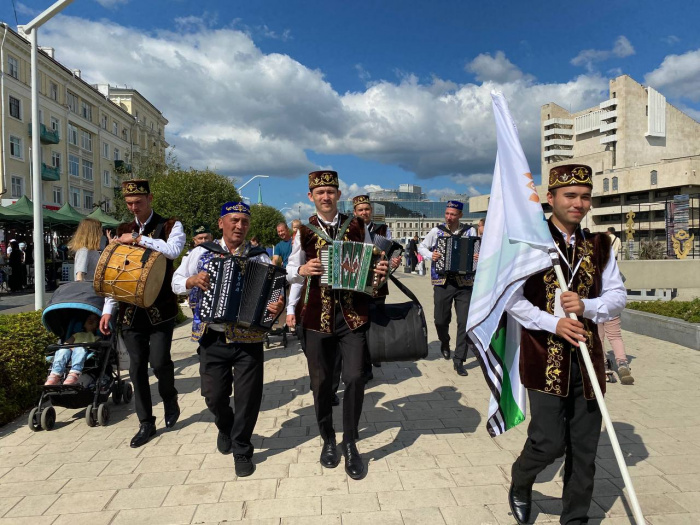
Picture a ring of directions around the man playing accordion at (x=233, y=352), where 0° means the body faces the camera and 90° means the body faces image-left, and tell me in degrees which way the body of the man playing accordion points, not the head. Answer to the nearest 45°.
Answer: approximately 0°

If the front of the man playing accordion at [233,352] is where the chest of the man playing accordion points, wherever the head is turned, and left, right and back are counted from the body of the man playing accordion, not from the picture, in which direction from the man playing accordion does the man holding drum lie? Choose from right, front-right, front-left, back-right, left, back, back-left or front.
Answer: back-right

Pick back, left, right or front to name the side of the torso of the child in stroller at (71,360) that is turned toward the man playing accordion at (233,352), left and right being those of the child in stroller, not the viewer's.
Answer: left

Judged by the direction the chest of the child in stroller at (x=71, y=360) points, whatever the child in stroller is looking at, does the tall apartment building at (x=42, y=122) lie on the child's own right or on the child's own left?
on the child's own right

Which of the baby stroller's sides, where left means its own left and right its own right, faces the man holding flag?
left

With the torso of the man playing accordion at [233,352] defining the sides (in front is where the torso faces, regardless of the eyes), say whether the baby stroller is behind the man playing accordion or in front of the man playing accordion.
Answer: behind

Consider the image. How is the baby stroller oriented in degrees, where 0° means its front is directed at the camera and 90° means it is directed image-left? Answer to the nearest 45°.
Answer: approximately 45°

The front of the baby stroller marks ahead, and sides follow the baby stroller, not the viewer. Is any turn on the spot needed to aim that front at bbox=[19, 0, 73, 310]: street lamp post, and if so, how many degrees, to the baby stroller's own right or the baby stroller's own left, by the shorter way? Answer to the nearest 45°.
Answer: approximately 135° to the baby stroller's own right

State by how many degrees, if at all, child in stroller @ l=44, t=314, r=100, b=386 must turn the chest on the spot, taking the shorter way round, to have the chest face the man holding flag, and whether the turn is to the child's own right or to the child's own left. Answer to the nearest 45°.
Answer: approximately 90° to the child's own left

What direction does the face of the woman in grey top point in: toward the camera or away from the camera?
away from the camera
